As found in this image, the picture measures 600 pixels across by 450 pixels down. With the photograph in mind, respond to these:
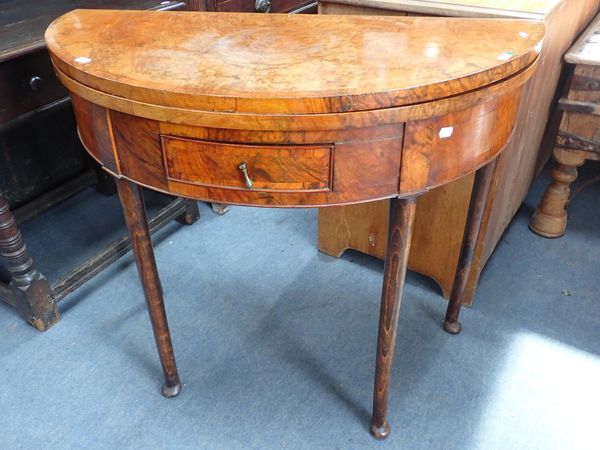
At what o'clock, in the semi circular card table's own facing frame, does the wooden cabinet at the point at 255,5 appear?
The wooden cabinet is roughly at 6 o'clock from the semi circular card table.

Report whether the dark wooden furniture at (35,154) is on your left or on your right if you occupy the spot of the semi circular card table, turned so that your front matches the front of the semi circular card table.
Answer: on your right

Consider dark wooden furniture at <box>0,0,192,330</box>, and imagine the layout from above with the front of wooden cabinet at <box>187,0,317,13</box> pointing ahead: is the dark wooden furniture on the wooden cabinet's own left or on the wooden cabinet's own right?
on the wooden cabinet's own right

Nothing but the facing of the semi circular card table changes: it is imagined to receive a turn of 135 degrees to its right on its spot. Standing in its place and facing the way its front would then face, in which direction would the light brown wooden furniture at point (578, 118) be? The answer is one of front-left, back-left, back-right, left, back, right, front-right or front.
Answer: right

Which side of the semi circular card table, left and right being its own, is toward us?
front

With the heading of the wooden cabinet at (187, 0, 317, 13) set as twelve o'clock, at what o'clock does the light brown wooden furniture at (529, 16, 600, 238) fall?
The light brown wooden furniture is roughly at 10 o'clock from the wooden cabinet.

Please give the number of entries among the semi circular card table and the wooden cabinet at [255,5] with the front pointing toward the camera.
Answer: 2

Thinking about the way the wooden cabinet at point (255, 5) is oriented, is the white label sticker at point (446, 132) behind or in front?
in front

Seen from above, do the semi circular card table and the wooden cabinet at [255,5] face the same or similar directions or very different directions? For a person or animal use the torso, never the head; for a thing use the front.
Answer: same or similar directions

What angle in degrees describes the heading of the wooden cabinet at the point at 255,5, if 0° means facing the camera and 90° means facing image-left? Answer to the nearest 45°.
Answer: approximately 0°

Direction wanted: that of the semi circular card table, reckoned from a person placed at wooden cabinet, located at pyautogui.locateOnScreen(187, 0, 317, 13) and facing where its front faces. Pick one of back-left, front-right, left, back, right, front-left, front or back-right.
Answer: front

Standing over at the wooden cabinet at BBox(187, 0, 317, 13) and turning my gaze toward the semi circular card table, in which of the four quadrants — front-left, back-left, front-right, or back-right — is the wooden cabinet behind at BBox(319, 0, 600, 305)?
front-left
